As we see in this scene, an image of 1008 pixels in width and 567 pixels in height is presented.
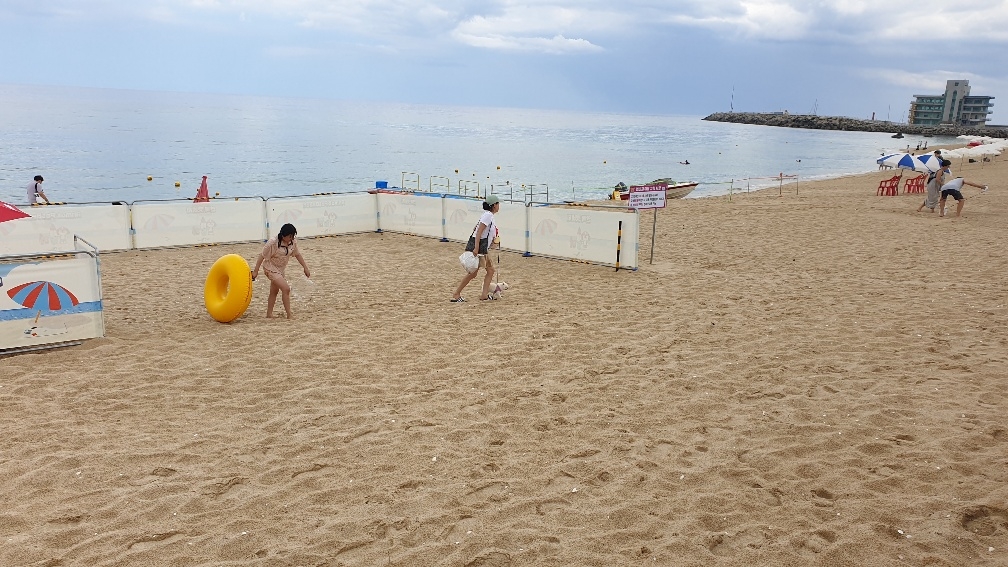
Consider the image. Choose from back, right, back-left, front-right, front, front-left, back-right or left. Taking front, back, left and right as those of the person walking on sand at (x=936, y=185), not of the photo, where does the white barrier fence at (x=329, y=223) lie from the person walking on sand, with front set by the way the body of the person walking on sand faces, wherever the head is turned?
back-right

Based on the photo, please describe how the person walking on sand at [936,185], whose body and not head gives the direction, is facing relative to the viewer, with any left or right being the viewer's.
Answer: facing to the right of the viewer

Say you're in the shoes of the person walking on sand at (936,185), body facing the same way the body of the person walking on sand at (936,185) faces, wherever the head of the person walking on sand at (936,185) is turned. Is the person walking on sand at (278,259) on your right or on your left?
on your right

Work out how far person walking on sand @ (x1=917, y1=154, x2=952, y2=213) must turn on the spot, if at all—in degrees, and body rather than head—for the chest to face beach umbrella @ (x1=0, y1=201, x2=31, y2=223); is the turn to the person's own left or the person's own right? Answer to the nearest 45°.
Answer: approximately 135° to the person's own right

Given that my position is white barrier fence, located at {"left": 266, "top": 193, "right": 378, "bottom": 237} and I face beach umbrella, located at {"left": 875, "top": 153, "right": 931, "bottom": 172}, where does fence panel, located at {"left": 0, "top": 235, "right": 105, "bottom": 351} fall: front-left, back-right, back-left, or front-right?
back-right
